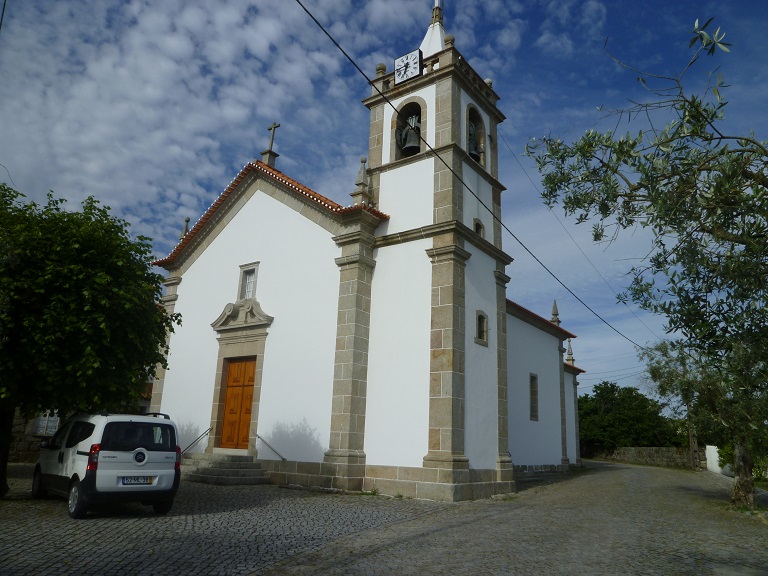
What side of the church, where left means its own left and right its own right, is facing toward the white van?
front

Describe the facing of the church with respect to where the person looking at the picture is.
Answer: facing the viewer and to the left of the viewer

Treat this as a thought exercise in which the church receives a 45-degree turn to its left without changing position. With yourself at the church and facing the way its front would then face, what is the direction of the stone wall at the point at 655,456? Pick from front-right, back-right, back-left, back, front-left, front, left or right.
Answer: back-left

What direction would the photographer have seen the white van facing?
facing away from the viewer and to the left of the viewer

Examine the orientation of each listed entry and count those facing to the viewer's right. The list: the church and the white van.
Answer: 0

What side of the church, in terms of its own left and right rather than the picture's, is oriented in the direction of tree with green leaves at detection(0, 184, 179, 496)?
front

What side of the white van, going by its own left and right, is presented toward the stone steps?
right

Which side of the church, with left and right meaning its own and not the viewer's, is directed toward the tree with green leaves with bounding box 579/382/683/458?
back
